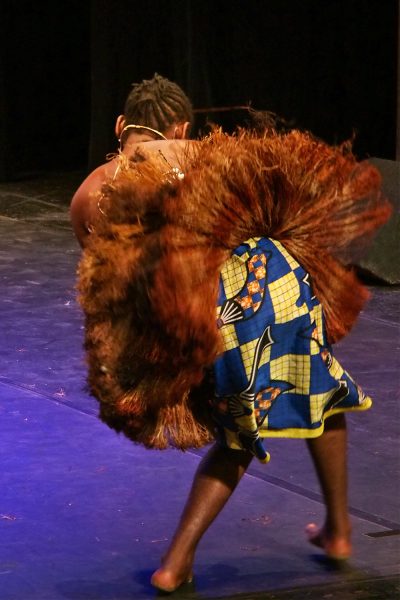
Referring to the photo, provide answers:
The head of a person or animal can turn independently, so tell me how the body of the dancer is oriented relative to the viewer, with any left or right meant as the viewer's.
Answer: facing away from the viewer and to the left of the viewer

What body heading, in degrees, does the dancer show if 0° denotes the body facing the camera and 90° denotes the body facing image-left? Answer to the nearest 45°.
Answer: approximately 135°
